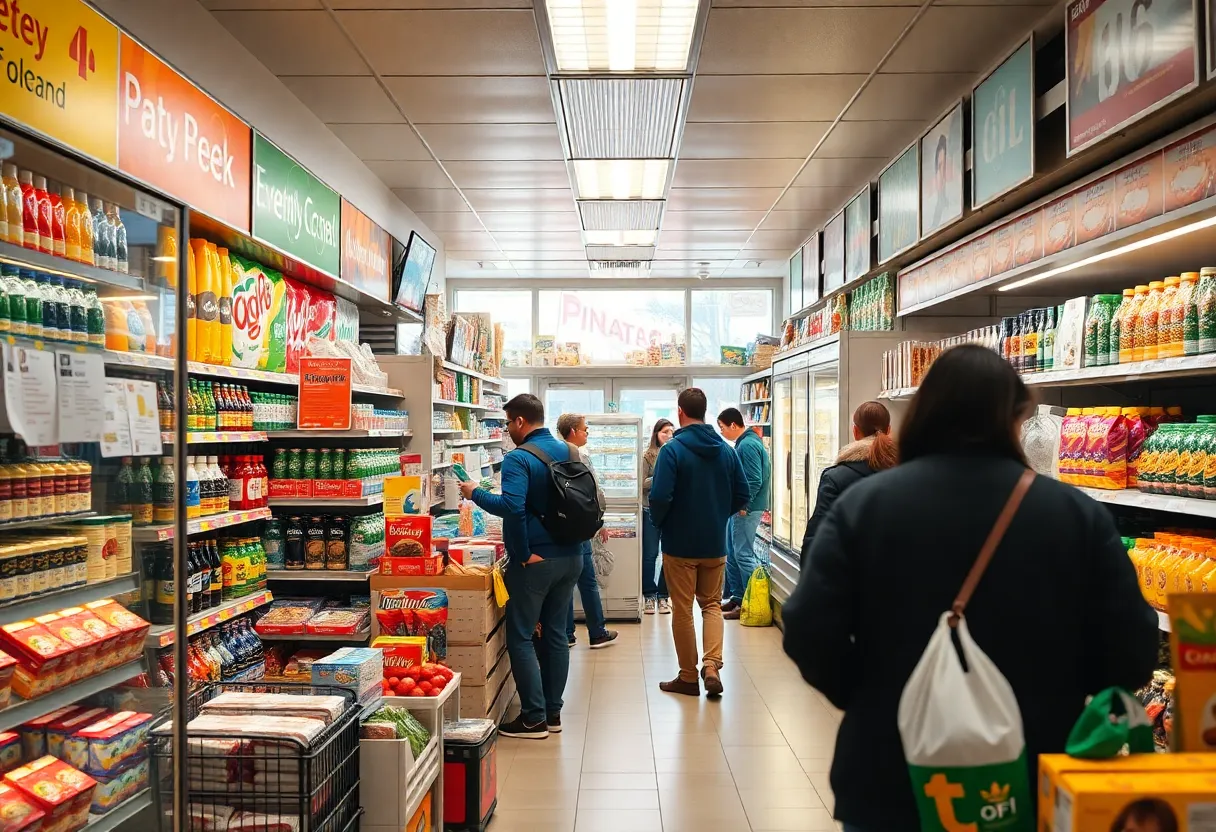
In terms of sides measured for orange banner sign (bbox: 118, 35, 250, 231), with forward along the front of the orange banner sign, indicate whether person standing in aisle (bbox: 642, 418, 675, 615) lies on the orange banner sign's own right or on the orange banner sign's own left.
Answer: on the orange banner sign's own left

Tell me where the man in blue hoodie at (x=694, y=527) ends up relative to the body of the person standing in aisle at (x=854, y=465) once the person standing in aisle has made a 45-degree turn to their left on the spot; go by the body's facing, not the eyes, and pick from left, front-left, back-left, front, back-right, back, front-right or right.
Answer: front

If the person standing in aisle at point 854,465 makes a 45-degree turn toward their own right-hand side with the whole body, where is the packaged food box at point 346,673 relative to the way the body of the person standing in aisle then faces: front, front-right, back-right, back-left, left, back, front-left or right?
back

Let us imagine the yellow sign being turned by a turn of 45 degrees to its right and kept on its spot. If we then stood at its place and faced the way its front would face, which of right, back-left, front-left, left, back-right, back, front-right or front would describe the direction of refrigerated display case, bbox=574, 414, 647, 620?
back-left

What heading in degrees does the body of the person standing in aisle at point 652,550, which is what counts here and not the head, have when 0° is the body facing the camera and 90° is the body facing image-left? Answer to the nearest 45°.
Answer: approximately 0°

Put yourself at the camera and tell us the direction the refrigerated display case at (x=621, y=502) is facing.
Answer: facing the viewer

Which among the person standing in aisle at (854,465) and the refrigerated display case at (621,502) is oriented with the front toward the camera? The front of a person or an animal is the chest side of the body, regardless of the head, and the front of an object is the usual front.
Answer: the refrigerated display case

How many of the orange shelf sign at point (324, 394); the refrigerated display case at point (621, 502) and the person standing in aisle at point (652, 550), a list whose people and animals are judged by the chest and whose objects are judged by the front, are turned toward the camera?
3

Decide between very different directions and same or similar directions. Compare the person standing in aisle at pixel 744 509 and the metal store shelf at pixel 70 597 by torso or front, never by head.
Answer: very different directions

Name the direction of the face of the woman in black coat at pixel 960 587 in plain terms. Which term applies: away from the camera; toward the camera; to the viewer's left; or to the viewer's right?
away from the camera

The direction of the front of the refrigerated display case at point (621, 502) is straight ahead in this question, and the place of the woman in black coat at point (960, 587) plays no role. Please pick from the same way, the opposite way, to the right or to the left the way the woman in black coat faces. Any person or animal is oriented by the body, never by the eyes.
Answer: the opposite way

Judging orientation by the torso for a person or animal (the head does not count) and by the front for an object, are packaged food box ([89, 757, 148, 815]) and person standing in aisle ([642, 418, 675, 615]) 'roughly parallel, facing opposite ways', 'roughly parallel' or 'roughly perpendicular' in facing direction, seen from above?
roughly perpendicular

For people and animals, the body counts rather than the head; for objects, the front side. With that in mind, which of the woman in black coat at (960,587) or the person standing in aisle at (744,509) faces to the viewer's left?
the person standing in aisle

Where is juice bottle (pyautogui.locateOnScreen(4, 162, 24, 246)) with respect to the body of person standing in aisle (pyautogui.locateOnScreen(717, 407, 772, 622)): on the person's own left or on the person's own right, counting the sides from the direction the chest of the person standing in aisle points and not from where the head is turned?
on the person's own left

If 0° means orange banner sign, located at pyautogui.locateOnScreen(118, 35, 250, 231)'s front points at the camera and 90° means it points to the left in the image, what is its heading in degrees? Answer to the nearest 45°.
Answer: approximately 315°

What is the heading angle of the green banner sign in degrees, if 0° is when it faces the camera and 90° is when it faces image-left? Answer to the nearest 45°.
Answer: approximately 315°

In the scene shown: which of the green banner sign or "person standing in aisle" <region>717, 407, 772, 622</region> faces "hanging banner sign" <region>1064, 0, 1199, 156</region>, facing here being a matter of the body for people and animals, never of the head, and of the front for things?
the green banner sign
